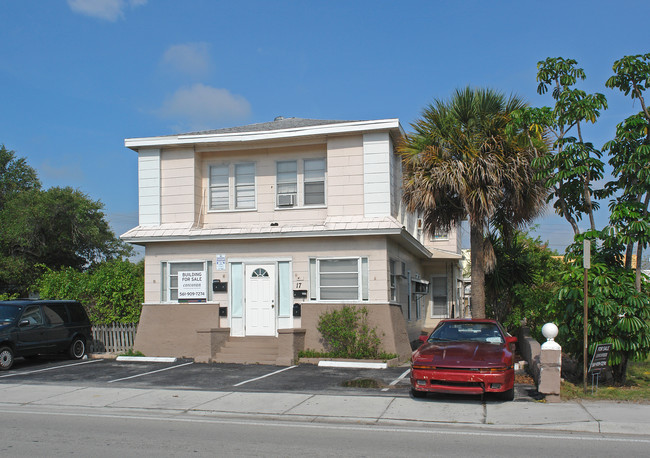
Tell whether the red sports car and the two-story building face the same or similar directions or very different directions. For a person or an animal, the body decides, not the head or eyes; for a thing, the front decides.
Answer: same or similar directions

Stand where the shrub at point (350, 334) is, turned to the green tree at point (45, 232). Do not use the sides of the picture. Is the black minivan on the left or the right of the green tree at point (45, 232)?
left

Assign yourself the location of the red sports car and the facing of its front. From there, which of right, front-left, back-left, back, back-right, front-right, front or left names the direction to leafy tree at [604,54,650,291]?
back-left

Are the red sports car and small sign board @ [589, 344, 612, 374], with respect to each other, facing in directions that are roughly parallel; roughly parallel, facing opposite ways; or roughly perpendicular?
roughly parallel

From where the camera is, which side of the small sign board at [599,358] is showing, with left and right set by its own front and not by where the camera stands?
front

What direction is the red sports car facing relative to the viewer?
toward the camera

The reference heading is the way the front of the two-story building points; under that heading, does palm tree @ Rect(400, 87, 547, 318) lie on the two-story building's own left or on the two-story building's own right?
on the two-story building's own left

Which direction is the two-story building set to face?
toward the camera

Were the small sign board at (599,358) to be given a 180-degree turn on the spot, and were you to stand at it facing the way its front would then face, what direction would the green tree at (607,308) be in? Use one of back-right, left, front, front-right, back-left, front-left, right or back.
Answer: front

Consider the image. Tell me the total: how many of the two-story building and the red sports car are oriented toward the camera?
2

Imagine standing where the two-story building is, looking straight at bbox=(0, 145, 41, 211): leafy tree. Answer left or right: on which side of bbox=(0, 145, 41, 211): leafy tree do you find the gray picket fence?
left

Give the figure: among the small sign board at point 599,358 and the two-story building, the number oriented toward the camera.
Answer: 2
